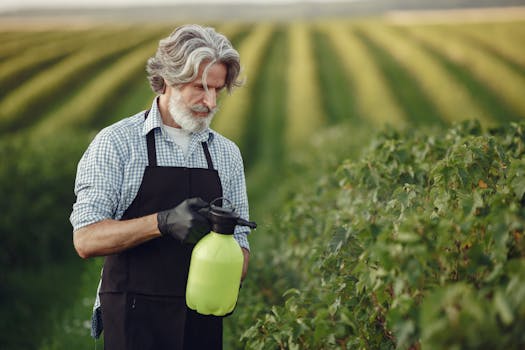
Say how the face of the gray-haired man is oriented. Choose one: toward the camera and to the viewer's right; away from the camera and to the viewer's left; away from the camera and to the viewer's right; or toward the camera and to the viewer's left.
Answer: toward the camera and to the viewer's right

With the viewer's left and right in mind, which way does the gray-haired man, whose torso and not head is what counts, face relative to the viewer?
facing the viewer and to the right of the viewer
